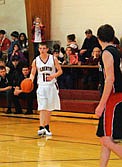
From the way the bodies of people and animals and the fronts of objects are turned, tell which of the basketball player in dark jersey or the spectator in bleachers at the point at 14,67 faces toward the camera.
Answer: the spectator in bleachers

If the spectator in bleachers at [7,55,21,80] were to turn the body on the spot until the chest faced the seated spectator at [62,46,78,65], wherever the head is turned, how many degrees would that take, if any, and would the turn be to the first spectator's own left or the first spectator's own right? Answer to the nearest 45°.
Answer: approximately 90° to the first spectator's own left

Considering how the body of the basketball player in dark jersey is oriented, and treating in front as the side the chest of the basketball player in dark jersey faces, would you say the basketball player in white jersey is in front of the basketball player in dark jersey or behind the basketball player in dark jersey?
in front

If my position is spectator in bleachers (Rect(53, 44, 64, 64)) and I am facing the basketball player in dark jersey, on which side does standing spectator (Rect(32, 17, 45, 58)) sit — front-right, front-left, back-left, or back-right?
back-right

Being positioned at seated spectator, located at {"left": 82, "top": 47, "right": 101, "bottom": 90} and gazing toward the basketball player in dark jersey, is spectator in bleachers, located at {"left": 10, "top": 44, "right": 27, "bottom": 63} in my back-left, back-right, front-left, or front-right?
back-right

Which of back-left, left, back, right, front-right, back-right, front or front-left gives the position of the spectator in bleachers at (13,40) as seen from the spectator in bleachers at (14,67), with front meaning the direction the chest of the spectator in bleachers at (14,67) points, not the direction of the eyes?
back

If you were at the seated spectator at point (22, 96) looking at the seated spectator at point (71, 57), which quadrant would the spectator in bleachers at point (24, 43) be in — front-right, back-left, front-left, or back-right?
front-left

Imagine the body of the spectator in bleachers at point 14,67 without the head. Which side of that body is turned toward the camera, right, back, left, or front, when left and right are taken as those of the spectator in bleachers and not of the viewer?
front

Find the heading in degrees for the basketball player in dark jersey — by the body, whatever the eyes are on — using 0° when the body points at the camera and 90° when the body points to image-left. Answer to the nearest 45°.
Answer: approximately 135°

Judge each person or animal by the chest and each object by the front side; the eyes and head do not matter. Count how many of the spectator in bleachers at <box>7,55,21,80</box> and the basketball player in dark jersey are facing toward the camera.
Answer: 1

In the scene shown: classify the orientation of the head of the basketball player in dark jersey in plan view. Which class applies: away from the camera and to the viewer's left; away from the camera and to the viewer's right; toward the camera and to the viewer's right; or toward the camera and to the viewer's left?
away from the camera and to the viewer's left

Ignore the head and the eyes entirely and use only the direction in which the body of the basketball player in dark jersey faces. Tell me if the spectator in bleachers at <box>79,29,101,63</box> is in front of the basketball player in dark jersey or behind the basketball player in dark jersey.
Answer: in front

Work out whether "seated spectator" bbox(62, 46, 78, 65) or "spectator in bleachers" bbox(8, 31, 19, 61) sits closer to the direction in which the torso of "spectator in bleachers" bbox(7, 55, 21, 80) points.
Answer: the seated spectator

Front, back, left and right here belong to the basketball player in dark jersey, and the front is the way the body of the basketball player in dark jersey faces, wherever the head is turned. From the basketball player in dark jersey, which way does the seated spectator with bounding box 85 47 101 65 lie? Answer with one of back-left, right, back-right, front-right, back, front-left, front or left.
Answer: front-right

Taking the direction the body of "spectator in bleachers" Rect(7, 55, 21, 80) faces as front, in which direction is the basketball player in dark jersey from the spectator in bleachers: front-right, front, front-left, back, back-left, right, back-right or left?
front

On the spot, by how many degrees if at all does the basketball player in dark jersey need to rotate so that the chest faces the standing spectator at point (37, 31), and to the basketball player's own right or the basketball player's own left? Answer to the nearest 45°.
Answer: approximately 45° to the basketball player's own right
